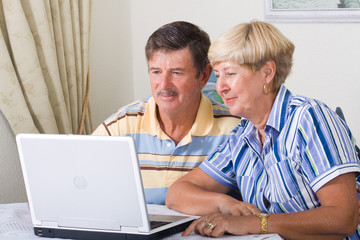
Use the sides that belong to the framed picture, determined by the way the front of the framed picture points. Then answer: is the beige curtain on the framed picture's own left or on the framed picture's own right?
on the framed picture's own right

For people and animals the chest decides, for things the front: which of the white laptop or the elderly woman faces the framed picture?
the white laptop

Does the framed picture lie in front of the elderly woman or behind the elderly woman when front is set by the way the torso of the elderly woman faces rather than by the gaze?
behind

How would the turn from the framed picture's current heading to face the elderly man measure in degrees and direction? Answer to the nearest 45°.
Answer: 0° — it already faces them

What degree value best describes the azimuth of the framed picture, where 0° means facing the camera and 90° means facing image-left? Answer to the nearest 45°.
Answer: approximately 0°

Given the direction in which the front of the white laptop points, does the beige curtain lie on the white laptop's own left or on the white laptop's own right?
on the white laptop's own left

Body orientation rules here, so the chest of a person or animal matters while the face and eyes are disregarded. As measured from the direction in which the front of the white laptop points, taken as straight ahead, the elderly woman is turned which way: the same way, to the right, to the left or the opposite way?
the opposite way

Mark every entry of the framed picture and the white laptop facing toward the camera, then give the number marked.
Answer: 1

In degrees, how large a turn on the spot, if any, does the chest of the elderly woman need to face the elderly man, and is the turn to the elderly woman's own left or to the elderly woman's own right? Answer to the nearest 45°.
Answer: approximately 90° to the elderly woman's own right

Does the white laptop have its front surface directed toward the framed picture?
yes

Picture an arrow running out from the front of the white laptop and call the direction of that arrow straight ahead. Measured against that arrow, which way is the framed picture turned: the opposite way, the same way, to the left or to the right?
the opposite way

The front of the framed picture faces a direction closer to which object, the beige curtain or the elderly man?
the elderly man

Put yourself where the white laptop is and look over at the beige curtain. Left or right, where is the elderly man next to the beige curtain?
right

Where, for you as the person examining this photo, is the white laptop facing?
facing away from the viewer and to the right of the viewer
